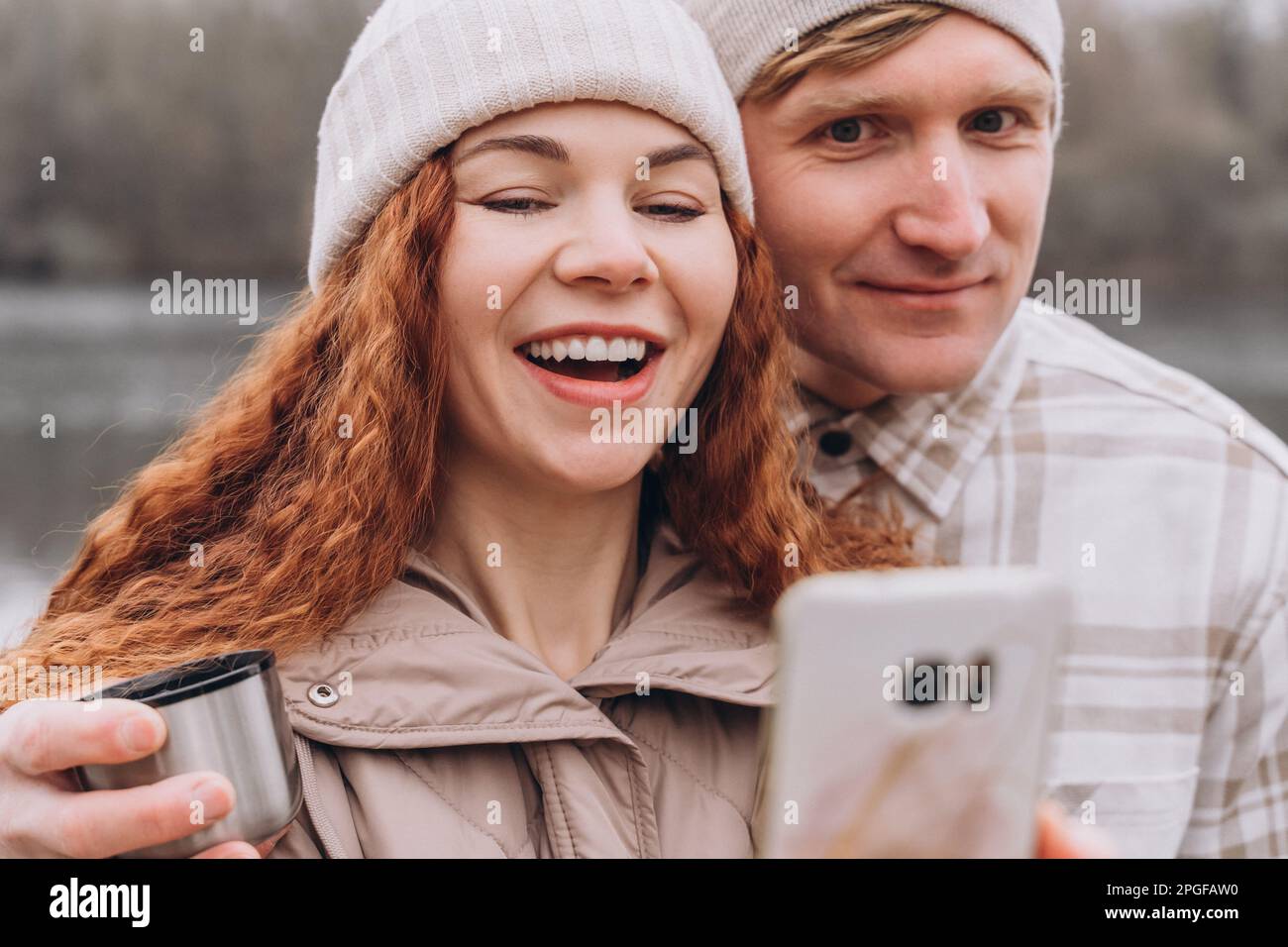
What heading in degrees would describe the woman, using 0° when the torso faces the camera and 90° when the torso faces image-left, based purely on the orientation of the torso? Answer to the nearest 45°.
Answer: approximately 0°

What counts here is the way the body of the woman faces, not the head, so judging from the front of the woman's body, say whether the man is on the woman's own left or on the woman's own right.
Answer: on the woman's own left
